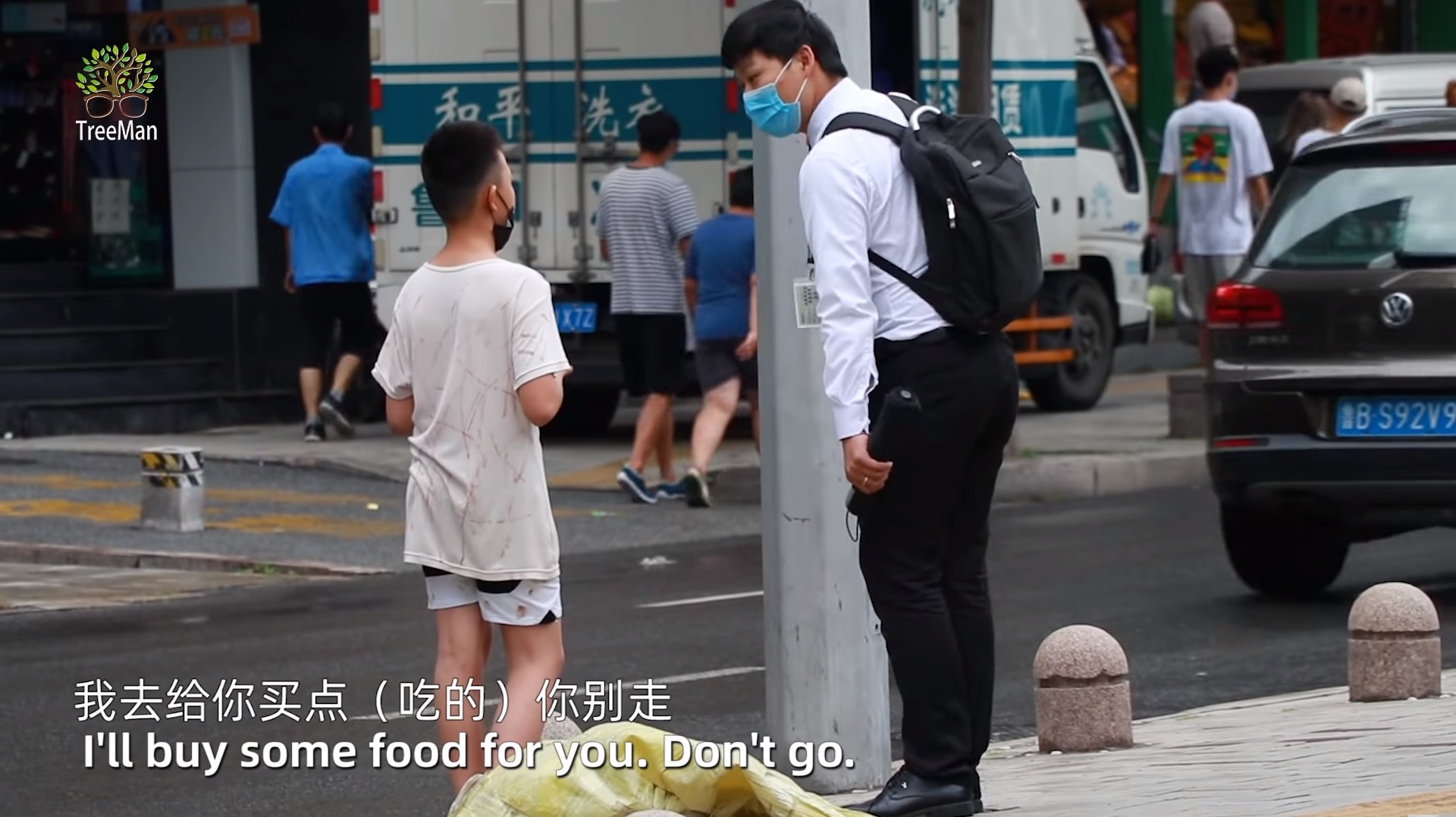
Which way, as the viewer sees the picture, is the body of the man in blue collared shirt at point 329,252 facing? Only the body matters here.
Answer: away from the camera

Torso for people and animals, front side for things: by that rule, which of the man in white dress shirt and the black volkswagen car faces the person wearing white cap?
the black volkswagen car

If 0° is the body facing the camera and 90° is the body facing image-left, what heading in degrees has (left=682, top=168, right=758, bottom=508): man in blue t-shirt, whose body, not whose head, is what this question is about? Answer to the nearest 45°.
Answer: approximately 225°

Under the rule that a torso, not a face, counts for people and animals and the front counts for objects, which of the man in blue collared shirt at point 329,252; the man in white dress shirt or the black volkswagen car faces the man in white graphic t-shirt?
the black volkswagen car

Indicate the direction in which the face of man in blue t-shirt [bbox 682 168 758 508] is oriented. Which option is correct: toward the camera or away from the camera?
away from the camera

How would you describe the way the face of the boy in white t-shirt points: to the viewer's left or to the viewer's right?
to the viewer's right

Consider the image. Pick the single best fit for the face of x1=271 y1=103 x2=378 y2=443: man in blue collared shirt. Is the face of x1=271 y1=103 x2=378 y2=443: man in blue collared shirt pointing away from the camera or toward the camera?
away from the camera

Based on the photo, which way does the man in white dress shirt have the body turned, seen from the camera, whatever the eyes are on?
to the viewer's left

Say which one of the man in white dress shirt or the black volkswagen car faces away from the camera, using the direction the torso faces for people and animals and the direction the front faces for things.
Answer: the black volkswagen car

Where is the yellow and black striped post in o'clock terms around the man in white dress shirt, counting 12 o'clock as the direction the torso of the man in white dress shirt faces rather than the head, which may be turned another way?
The yellow and black striped post is roughly at 2 o'clock from the man in white dress shirt.

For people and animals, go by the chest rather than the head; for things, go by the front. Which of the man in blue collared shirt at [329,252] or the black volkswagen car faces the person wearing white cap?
the black volkswagen car

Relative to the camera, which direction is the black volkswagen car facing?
away from the camera

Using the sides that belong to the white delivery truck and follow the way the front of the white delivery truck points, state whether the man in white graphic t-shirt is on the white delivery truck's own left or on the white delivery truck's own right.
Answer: on the white delivery truck's own right
